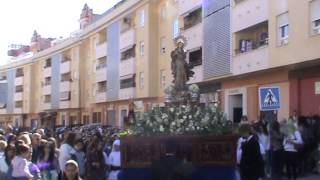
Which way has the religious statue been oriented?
toward the camera

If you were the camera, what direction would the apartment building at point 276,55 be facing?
facing the viewer and to the left of the viewer

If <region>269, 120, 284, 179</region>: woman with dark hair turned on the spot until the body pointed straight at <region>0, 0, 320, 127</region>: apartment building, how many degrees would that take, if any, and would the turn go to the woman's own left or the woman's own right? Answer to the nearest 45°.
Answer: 0° — they already face it

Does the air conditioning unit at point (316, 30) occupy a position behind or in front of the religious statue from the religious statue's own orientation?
behind

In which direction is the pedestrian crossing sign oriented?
toward the camera
